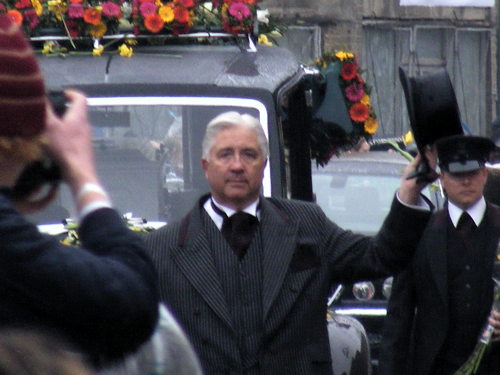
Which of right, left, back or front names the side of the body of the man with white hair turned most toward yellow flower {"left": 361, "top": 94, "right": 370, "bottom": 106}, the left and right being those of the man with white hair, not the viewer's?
back

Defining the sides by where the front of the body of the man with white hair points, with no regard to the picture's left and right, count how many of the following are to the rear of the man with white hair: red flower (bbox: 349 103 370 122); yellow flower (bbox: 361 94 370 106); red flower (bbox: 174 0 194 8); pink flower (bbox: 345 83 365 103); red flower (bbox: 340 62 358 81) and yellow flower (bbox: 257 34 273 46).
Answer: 6

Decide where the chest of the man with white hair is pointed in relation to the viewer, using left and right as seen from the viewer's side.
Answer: facing the viewer

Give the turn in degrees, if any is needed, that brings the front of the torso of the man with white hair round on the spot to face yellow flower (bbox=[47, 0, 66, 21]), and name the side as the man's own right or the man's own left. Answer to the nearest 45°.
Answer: approximately 135° to the man's own right

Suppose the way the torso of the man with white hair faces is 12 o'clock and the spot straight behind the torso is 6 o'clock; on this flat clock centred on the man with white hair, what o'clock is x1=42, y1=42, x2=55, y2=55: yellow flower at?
The yellow flower is roughly at 5 o'clock from the man with white hair.

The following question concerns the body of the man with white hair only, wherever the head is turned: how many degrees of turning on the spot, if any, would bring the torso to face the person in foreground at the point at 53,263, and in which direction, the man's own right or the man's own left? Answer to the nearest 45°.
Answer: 0° — they already face them

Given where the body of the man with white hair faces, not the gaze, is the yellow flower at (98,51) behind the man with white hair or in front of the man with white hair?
behind

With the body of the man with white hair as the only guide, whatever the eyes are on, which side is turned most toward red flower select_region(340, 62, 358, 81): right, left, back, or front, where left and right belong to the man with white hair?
back

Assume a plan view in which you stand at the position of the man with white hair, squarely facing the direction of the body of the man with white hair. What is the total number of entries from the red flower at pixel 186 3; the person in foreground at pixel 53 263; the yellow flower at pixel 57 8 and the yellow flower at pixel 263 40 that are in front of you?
1

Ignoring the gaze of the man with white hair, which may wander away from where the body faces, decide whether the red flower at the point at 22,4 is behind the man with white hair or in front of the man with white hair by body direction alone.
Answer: behind

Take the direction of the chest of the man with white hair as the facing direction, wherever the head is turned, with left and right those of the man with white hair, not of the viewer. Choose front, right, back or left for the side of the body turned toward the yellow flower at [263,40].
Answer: back

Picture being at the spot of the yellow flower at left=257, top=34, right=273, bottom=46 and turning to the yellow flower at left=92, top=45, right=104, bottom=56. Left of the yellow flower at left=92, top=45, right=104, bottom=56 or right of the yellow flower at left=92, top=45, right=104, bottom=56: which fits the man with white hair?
left

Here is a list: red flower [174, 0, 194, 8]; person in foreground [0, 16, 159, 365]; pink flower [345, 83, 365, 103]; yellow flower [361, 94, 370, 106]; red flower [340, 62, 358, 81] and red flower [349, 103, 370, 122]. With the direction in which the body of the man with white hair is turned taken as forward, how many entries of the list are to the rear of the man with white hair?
5
